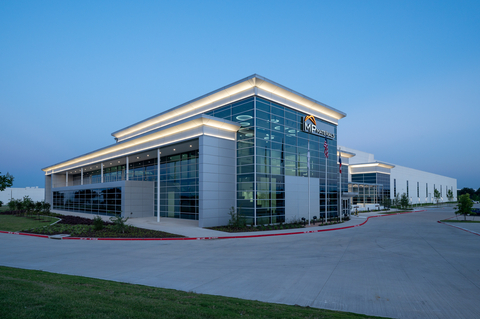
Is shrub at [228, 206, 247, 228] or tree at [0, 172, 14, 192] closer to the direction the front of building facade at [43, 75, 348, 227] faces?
the shrub

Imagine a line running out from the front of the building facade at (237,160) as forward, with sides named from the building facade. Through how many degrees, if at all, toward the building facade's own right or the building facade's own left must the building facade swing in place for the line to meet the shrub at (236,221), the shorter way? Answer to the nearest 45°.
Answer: approximately 45° to the building facade's own right

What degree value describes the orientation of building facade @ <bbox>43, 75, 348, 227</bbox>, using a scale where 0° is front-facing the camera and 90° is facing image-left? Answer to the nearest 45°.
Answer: approximately 315°

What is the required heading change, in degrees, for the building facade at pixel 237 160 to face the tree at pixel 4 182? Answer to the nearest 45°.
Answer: approximately 135° to its right
